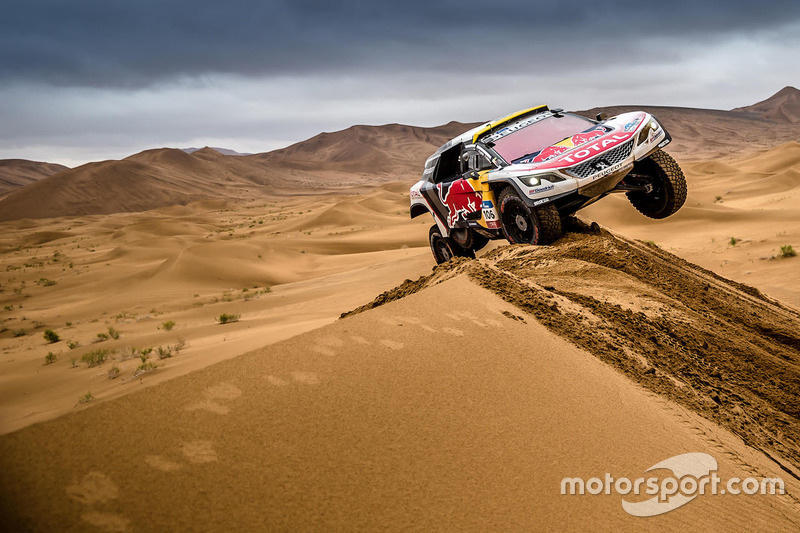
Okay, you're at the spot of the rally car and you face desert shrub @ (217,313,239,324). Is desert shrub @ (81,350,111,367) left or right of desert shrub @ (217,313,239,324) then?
left

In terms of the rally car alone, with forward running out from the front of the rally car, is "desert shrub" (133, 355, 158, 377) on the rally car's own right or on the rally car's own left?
on the rally car's own right

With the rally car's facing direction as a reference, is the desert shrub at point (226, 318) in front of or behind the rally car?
behind

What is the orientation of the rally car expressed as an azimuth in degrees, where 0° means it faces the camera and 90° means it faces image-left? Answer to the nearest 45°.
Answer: approximately 315°

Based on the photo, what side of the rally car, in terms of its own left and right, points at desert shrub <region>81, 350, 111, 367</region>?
right
